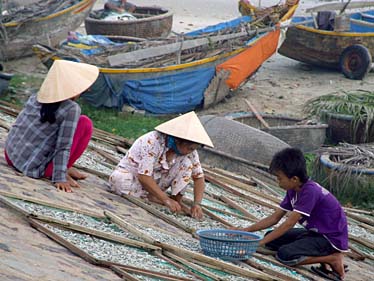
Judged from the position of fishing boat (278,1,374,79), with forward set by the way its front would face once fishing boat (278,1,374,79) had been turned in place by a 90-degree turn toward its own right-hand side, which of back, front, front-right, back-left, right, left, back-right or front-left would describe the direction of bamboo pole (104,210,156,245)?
back

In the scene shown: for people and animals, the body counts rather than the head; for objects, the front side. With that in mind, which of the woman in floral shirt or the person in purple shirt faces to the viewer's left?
the person in purple shirt

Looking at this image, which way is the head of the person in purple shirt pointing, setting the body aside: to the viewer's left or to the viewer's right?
to the viewer's left

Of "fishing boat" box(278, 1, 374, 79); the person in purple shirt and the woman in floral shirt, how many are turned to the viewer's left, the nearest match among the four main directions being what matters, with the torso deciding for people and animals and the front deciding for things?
2

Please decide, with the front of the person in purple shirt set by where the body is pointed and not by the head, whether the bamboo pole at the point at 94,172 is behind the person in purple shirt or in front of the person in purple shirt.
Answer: in front

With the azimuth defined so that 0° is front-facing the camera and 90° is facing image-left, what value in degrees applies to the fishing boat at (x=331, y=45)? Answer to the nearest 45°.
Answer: approximately 90°

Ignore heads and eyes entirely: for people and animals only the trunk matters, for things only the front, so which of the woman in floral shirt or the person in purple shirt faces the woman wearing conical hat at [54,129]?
the person in purple shirt

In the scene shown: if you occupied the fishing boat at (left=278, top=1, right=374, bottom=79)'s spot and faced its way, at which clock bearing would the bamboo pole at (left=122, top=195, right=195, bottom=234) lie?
The bamboo pole is roughly at 9 o'clock from the fishing boat.

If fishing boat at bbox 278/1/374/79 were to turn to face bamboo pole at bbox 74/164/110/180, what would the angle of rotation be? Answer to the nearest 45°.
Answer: approximately 90° to its left

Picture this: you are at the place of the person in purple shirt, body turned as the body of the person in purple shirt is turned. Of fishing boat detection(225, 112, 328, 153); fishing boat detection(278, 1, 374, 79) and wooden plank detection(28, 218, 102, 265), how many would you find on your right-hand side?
2

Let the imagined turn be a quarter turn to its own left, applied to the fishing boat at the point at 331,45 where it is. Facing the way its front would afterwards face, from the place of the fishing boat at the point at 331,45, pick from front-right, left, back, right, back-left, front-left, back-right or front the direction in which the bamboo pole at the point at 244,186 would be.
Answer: front

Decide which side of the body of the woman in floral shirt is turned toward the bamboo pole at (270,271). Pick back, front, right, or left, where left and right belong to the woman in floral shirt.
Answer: front

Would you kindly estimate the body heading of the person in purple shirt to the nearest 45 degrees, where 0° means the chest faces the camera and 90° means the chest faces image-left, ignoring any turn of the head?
approximately 90°
